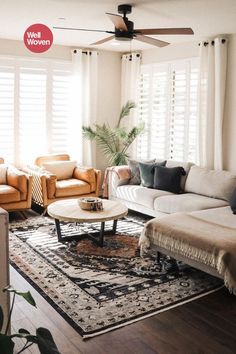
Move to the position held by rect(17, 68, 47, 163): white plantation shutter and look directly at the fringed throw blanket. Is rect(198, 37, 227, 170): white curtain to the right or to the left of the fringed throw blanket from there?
left

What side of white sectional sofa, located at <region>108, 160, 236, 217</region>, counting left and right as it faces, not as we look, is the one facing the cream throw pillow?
right

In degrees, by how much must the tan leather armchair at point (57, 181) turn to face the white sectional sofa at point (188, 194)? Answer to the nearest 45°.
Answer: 0° — it already faces it

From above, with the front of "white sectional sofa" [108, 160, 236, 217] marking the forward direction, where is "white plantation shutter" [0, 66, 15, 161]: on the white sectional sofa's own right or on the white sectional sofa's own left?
on the white sectional sofa's own right

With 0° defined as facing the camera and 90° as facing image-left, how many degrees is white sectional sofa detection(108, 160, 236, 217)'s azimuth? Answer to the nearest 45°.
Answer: approximately 45°

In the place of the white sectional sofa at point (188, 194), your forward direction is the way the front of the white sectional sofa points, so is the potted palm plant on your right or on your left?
on your right

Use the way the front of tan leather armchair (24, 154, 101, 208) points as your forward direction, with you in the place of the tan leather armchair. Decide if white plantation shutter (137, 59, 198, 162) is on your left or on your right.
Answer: on your left

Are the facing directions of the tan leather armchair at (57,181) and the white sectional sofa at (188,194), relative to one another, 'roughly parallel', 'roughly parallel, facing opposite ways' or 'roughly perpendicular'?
roughly perpendicular
